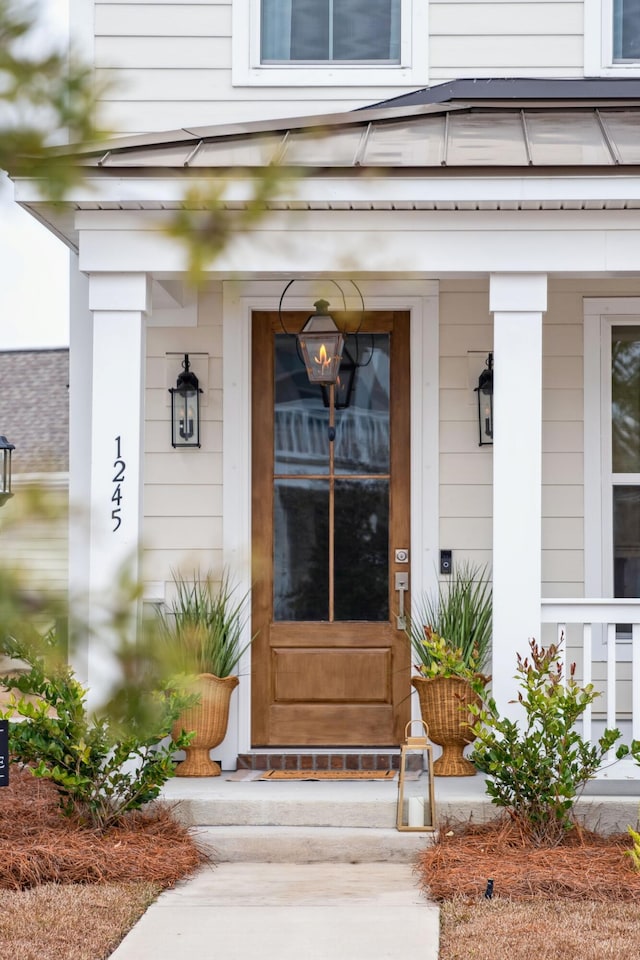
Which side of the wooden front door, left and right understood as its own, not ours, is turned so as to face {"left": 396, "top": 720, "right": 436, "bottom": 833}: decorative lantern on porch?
front

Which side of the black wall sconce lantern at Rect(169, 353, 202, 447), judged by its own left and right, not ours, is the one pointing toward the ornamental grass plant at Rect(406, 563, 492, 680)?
left

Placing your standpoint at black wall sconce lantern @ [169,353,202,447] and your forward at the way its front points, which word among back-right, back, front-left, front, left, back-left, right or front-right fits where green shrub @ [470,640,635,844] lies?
front-left

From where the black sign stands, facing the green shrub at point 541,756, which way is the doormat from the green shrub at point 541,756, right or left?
left

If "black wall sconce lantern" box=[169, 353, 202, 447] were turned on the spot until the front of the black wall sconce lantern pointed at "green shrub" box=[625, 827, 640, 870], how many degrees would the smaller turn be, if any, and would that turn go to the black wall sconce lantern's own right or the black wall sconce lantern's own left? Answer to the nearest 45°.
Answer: approximately 45° to the black wall sconce lantern's own left

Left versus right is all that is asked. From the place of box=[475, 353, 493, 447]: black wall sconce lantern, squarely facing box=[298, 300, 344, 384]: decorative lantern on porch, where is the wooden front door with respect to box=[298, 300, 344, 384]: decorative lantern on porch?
right

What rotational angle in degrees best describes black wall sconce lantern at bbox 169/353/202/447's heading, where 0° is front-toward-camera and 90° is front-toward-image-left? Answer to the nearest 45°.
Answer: approximately 0°

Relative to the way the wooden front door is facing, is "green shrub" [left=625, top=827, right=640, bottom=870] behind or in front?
in front

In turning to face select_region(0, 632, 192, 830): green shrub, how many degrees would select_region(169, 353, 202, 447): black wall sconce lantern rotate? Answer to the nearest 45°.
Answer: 0° — it already faces it

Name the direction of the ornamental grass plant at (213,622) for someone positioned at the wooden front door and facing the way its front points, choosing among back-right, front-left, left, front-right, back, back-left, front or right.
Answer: front-right

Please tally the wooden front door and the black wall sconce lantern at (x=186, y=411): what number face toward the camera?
2
